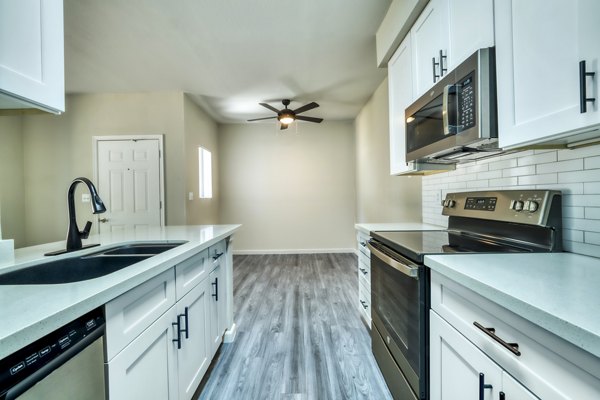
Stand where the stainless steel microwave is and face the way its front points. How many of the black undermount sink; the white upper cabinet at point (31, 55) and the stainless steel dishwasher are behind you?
0

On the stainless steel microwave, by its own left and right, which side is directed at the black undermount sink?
front

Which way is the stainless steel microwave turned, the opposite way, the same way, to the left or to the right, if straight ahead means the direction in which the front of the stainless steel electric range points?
the same way

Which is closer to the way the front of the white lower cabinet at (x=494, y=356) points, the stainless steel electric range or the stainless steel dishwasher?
the stainless steel dishwasher

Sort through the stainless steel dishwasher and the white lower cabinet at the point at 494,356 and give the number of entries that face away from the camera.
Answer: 0

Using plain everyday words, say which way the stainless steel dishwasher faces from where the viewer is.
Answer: facing the viewer and to the right of the viewer

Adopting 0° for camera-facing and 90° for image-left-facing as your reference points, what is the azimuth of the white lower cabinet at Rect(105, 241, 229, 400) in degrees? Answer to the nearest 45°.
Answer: approximately 315°

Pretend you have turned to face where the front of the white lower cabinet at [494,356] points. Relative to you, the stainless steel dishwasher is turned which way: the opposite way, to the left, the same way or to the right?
the opposite way

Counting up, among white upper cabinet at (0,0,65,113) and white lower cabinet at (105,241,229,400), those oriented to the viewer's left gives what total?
0

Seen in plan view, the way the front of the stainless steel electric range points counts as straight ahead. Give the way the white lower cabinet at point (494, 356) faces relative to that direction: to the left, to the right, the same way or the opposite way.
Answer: the same way

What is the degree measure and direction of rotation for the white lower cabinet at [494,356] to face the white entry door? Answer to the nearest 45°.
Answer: approximately 45° to its right

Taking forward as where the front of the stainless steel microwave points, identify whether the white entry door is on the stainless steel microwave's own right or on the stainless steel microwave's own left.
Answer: on the stainless steel microwave's own right

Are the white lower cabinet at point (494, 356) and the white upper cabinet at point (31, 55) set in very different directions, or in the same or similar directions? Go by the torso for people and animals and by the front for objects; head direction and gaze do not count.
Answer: very different directions

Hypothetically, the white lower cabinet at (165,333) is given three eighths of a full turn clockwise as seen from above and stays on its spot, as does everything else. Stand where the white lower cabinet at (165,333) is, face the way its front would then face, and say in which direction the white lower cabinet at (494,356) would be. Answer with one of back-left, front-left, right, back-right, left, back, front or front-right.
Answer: back-left

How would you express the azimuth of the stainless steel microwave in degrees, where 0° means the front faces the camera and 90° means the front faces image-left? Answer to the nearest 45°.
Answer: approximately 45°

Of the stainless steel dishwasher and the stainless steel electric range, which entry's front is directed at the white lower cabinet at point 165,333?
the stainless steel electric range

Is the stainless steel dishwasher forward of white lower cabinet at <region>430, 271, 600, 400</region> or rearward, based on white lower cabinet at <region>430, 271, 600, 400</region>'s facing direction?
forward

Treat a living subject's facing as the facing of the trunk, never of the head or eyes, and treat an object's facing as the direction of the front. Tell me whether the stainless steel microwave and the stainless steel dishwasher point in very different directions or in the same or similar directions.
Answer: very different directions

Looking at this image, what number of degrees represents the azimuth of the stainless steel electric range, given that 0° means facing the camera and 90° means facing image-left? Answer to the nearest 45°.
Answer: approximately 45°
